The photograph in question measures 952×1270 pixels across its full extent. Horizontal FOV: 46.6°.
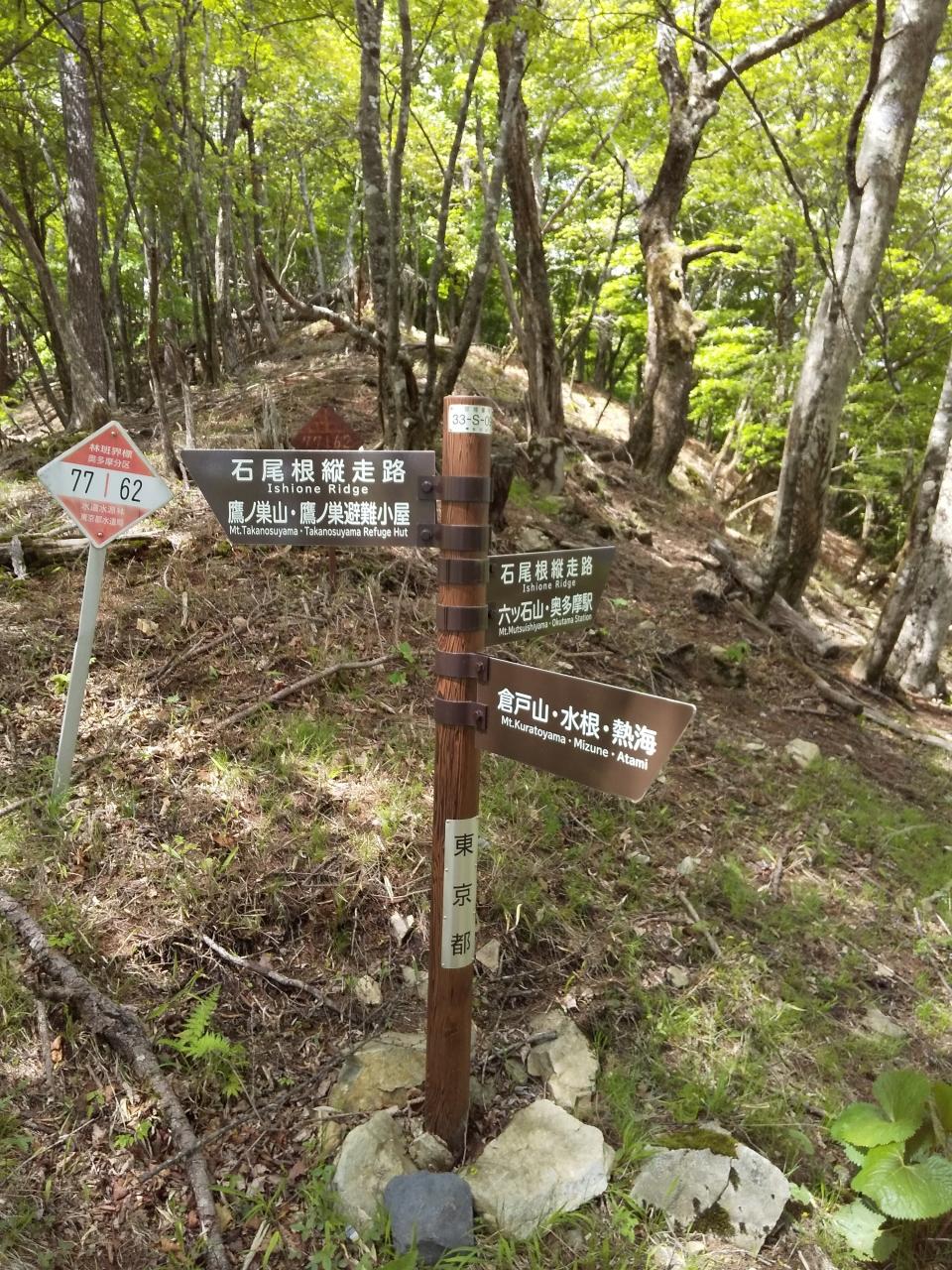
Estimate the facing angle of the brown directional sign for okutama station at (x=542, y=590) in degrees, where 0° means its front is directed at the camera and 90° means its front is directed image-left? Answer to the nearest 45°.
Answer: approximately 315°

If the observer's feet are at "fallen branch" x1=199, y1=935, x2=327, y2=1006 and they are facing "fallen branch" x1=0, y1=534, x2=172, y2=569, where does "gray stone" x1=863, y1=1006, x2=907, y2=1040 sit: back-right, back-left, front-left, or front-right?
back-right
